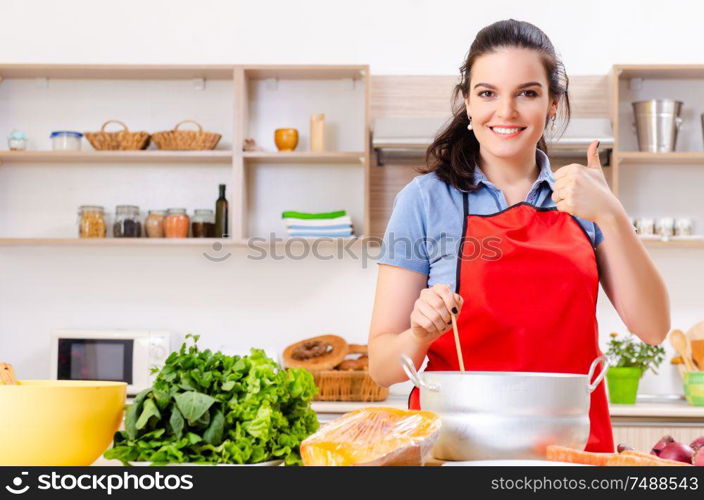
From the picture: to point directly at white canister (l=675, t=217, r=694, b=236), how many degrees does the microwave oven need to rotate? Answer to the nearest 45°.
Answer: approximately 90° to its left

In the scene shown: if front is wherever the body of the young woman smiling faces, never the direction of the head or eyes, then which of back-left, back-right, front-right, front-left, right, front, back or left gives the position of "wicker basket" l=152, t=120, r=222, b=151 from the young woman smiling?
back-right

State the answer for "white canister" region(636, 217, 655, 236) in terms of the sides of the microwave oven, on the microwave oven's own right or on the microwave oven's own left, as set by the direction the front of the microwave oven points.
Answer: on the microwave oven's own left

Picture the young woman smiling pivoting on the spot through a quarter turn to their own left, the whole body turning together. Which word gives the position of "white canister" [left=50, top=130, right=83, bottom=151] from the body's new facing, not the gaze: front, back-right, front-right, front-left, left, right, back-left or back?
back-left

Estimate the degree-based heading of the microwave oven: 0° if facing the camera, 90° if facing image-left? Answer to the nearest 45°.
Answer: approximately 0°

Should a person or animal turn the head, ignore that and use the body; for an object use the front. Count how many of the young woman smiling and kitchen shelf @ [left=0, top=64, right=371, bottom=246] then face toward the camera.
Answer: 2

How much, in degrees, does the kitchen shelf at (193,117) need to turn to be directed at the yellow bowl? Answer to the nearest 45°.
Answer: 0° — it already faces it

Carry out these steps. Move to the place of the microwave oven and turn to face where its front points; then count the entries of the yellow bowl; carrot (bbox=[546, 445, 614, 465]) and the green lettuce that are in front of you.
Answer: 3

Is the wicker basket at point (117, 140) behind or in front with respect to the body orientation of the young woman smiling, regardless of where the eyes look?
behind
